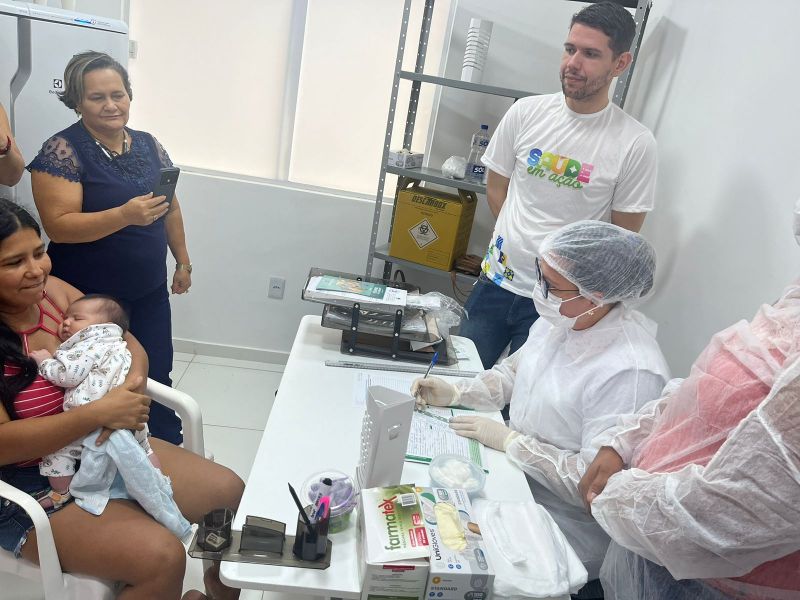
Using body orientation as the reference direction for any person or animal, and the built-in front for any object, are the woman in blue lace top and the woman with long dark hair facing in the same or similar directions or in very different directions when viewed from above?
same or similar directions

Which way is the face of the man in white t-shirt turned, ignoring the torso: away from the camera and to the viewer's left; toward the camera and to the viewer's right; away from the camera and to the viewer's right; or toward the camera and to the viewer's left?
toward the camera and to the viewer's left

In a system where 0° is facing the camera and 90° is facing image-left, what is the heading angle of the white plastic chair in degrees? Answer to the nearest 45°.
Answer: approximately 315°

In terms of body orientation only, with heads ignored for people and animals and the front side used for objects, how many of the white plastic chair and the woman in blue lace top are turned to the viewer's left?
0

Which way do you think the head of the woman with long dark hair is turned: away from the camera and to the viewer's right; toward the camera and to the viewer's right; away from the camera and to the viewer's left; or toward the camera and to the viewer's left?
toward the camera and to the viewer's right

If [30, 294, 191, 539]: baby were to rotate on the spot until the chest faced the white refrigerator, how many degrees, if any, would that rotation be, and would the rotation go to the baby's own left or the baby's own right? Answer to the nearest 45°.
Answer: approximately 90° to the baby's own right

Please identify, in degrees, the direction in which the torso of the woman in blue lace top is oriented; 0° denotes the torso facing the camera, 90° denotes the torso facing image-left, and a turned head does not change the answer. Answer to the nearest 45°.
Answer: approximately 315°

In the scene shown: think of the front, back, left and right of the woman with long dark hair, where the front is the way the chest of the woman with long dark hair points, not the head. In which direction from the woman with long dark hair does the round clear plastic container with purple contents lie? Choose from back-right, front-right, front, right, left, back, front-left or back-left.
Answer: front

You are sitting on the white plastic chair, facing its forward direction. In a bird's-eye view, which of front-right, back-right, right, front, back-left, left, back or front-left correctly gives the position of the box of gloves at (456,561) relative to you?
front

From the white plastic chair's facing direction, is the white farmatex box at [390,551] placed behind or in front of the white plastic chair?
in front

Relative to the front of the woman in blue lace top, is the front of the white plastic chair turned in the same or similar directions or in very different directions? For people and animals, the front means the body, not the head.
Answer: same or similar directions
